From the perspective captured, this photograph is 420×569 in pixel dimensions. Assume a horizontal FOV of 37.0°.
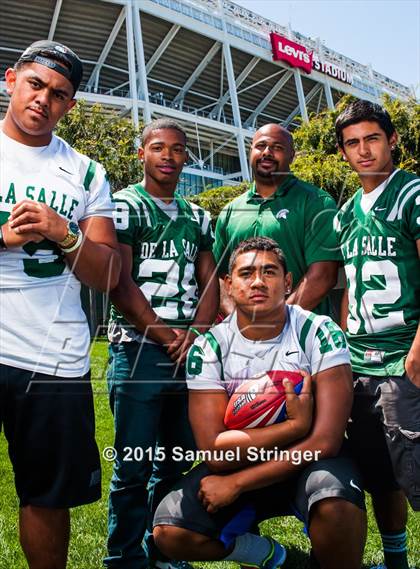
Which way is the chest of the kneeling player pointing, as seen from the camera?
toward the camera

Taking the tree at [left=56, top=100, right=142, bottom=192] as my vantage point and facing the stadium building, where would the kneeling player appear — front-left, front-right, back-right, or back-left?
back-right

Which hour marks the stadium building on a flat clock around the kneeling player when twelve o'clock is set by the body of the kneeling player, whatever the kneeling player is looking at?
The stadium building is roughly at 6 o'clock from the kneeling player.

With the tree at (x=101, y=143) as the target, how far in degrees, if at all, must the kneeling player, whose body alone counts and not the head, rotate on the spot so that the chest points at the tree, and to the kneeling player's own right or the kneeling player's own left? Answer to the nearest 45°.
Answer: approximately 180°

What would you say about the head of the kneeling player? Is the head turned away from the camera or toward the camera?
toward the camera
